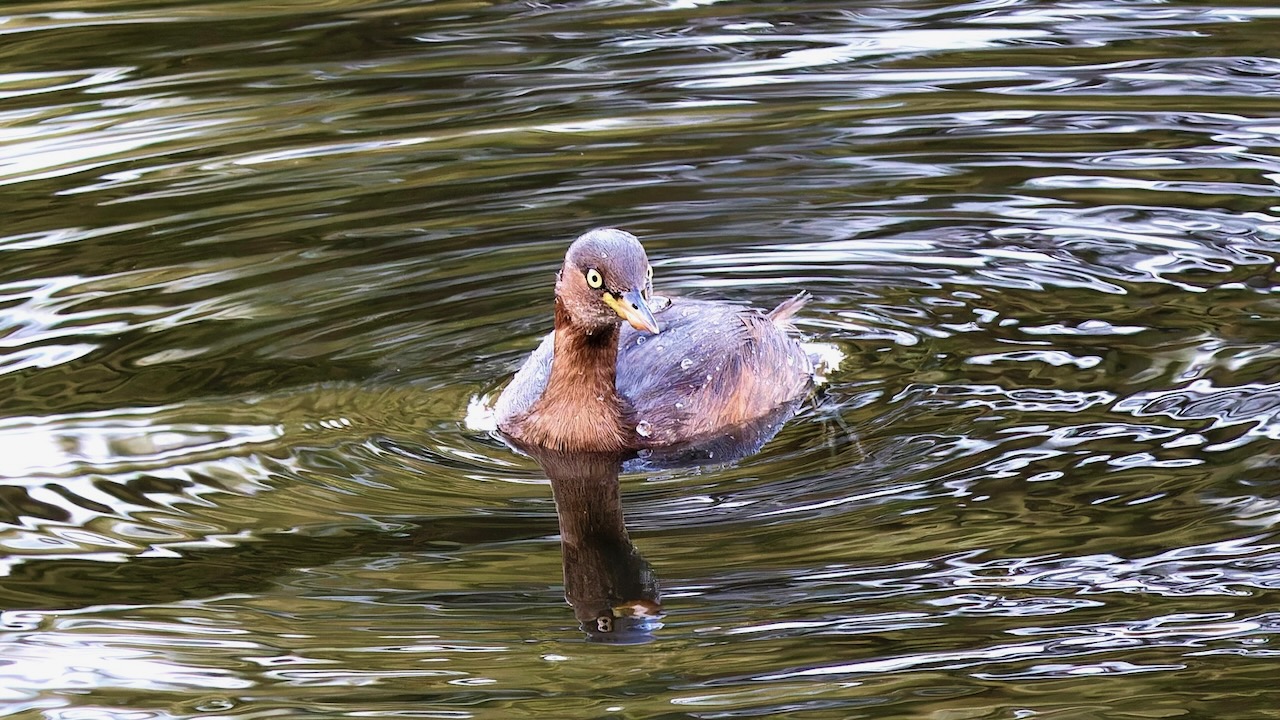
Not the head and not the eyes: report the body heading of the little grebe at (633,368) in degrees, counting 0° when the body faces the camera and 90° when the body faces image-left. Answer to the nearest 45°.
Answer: approximately 45°
